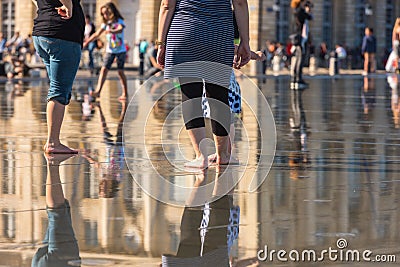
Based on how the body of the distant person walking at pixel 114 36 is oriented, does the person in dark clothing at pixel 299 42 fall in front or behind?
behind

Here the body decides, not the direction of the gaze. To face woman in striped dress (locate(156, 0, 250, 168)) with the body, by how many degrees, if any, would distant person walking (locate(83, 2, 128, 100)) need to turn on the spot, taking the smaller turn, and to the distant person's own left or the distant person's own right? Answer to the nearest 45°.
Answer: approximately 45° to the distant person's own left

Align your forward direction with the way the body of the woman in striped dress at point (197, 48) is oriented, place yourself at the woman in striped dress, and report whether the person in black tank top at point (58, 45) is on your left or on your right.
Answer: on your left

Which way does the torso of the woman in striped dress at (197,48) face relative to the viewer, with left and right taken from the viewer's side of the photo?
facing away from the viewer
